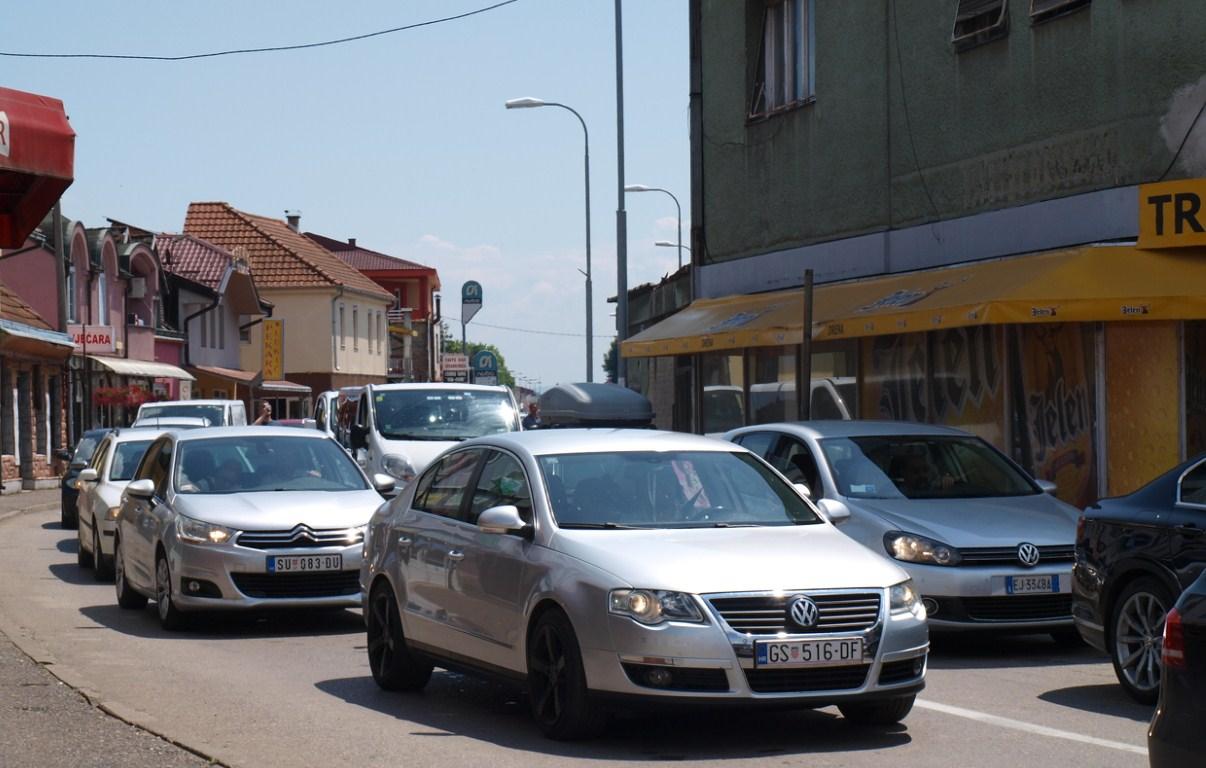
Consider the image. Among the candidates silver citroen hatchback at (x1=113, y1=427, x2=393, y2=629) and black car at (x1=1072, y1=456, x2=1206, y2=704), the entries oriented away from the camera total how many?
0

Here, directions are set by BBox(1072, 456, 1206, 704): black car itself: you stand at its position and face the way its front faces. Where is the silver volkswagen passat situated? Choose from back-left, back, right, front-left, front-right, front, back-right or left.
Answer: right

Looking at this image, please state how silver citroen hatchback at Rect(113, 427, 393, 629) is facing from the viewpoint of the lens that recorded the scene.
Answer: facing the viewer and to the right of the viewer

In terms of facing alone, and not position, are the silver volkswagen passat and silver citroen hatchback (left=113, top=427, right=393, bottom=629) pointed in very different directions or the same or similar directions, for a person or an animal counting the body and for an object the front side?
same or similar directions

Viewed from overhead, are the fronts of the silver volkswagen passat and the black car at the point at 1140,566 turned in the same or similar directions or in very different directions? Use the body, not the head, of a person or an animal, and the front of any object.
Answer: same or similar directions

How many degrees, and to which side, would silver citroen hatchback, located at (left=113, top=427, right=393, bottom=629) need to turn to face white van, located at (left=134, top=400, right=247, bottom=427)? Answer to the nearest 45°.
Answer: approximately 135° to its left

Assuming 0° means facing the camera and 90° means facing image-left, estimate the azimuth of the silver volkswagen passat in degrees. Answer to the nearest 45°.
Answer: approximately 315°

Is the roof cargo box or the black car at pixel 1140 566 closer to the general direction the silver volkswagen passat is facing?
the black car
